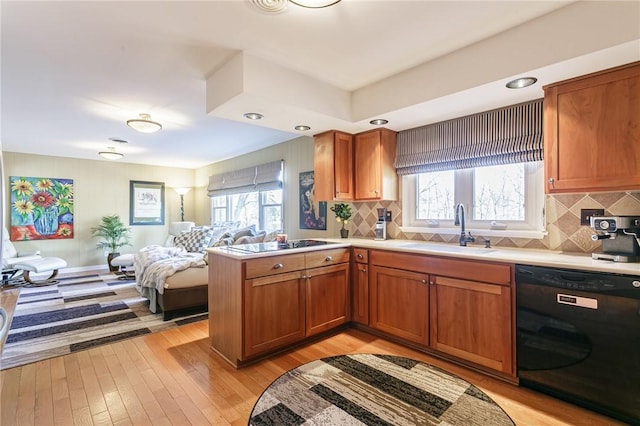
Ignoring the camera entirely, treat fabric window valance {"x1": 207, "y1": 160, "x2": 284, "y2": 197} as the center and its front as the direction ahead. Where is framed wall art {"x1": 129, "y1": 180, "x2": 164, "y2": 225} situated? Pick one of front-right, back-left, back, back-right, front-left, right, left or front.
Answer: right

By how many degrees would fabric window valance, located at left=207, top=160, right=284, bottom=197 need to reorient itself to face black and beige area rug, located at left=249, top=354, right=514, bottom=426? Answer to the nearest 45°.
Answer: approximately 45° to its left

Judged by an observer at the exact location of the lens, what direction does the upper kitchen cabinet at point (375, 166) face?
facing the viewer and to the left of the viewer

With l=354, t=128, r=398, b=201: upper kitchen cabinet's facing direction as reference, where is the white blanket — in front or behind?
in front

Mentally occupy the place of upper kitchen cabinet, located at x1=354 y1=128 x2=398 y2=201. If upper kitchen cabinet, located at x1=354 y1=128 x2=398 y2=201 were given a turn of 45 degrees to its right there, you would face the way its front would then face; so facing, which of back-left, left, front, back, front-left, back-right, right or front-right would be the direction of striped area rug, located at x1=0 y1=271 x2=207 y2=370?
front

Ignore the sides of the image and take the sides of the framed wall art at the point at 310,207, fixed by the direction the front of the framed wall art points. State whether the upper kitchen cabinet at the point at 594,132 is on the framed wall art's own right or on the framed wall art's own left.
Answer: on the framed wall art's own left

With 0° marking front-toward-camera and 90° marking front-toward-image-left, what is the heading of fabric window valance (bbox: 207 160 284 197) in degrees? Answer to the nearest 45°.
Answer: approximately 45°

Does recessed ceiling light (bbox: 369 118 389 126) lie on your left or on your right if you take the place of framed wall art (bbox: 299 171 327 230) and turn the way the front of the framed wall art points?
on your left

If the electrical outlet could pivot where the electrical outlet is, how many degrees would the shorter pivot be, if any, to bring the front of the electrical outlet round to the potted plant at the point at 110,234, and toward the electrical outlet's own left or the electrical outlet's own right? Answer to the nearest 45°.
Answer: approximately 90° to the electrical outlet's own right

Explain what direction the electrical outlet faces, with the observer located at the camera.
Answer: facing the viewer

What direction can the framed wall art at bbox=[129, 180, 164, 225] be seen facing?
toward the camera
